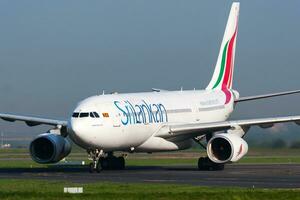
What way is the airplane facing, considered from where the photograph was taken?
facing the viewer and to the left of the viewer
